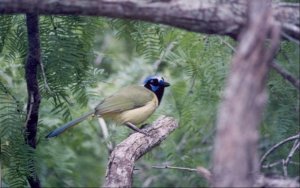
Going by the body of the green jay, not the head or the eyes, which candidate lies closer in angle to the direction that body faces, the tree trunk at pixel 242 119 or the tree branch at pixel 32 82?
the tree trunk

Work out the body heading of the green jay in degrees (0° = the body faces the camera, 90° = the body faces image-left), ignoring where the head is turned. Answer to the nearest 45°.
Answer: approximately 270°

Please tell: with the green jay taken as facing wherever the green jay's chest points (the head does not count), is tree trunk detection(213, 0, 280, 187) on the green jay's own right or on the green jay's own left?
on the green jay's own right
